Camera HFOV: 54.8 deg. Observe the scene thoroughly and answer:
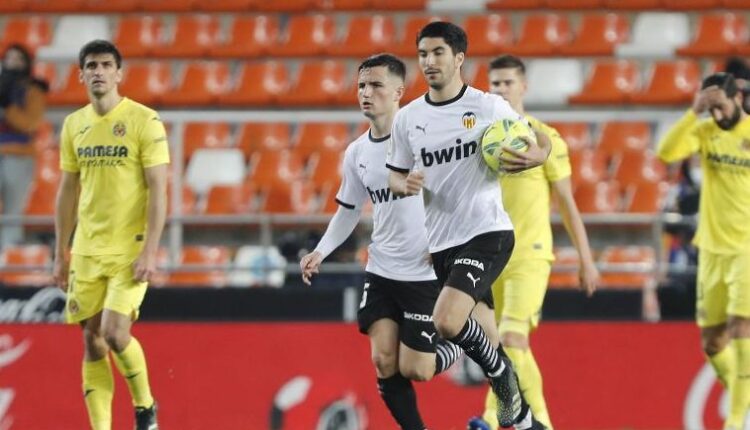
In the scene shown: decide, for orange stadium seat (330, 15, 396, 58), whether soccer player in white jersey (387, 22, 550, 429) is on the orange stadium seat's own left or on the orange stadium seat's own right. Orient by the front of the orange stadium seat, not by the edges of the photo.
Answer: on the orange stadium seat's own left

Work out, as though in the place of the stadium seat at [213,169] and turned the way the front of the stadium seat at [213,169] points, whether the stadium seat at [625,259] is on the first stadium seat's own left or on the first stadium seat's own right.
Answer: on the first stadium seat's own left

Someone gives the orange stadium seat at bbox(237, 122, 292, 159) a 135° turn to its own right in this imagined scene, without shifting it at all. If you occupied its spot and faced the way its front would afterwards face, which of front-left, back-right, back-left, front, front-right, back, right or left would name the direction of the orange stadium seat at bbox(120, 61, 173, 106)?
front

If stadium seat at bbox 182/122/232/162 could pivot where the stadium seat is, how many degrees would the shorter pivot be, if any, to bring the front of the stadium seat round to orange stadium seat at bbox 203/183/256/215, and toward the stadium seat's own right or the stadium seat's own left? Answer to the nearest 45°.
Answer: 0° — it already faces it

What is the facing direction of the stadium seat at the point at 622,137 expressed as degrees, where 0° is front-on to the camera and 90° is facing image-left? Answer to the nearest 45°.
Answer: approximately 45°

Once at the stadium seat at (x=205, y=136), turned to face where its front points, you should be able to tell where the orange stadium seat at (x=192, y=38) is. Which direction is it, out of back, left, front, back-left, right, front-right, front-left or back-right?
back

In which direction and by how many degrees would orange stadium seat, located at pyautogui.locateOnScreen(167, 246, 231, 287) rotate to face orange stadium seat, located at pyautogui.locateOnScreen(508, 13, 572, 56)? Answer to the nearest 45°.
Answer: approximately 180°
